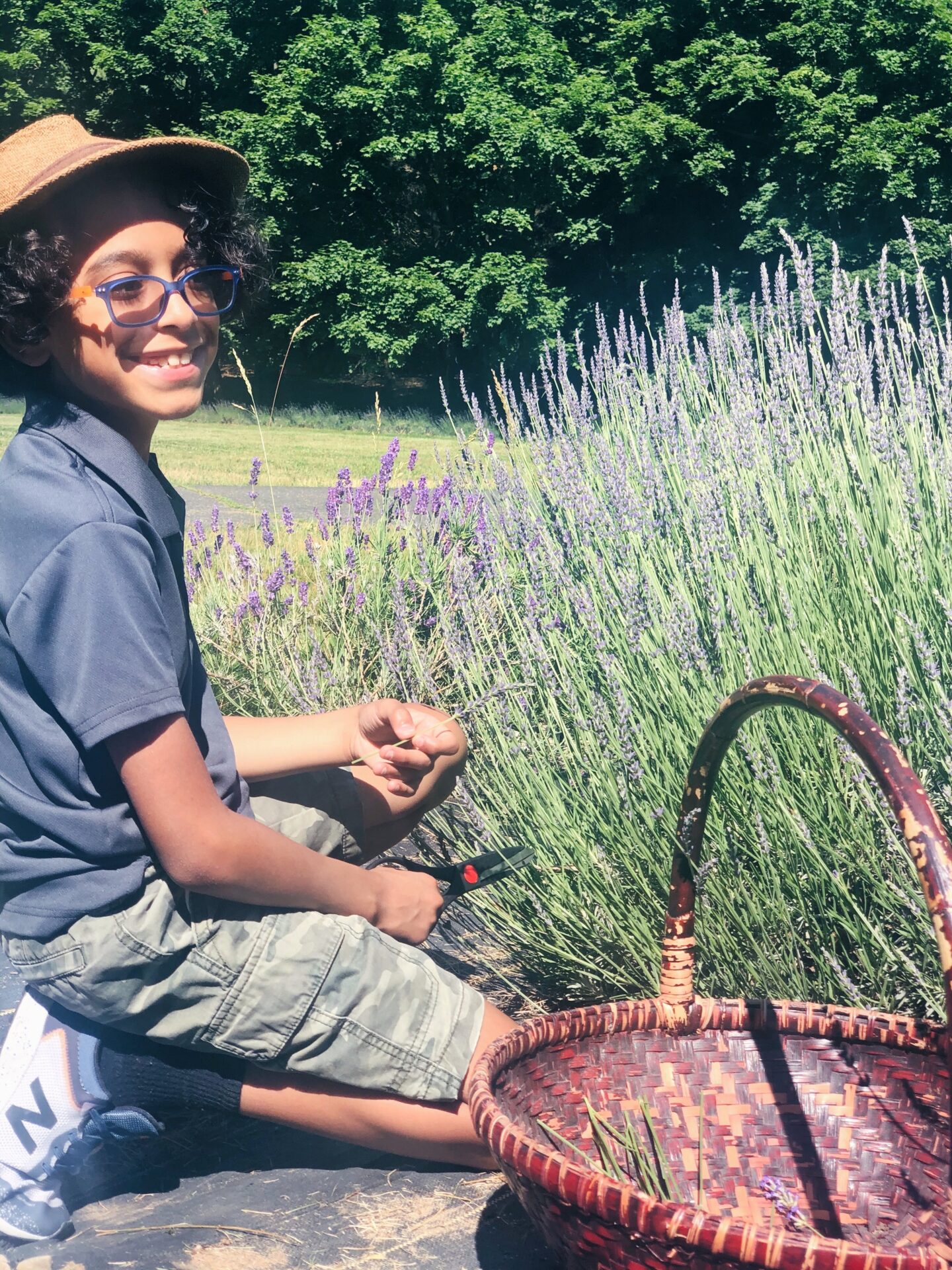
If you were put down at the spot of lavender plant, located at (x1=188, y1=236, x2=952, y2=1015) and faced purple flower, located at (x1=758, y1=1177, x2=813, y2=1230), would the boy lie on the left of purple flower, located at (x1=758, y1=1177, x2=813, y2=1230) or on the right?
right

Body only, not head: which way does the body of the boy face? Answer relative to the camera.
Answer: to the viewer's right

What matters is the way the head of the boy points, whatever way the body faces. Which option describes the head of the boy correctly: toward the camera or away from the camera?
toward the camera

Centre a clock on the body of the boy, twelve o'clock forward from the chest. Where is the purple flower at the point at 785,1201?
The purple flower is roughly at 1 o'clock from the boy.

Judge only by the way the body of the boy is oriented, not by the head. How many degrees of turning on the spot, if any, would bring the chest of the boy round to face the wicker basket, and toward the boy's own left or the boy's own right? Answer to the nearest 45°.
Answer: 0° — they already face it
